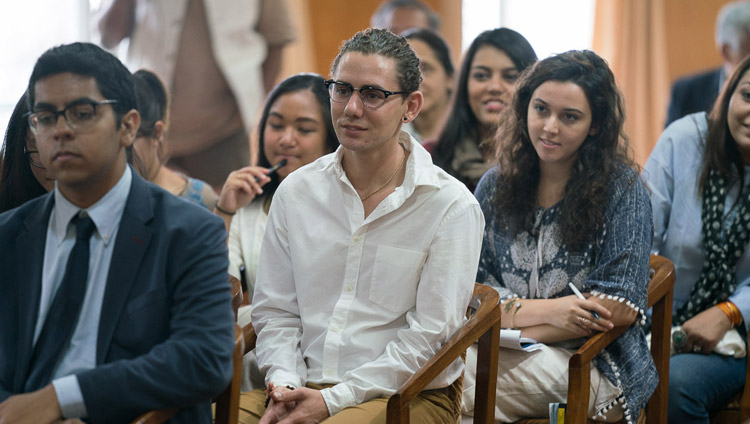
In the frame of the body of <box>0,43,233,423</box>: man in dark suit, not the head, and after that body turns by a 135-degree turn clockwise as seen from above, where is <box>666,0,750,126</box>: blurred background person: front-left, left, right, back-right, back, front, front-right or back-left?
front-right

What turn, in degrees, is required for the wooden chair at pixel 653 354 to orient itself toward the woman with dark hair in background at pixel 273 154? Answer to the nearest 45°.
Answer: approximately 45° to its right

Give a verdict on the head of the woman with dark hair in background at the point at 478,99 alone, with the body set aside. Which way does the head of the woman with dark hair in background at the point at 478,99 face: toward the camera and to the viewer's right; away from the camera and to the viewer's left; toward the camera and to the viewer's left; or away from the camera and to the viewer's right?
toward the camera and to the viewer's left

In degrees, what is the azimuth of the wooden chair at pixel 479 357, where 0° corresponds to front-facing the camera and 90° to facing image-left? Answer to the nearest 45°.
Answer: approximately 45°

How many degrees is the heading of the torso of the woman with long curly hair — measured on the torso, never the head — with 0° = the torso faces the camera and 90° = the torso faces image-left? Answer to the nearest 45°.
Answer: approximately 45°

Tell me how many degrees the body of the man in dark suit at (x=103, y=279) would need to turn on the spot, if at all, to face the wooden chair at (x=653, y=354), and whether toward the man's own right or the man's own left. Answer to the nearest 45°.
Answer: approximately 135° to the man's own left

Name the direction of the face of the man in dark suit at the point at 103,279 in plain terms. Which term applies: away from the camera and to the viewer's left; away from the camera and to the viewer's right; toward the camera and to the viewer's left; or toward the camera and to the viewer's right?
toward the camera and to the viewer's left
